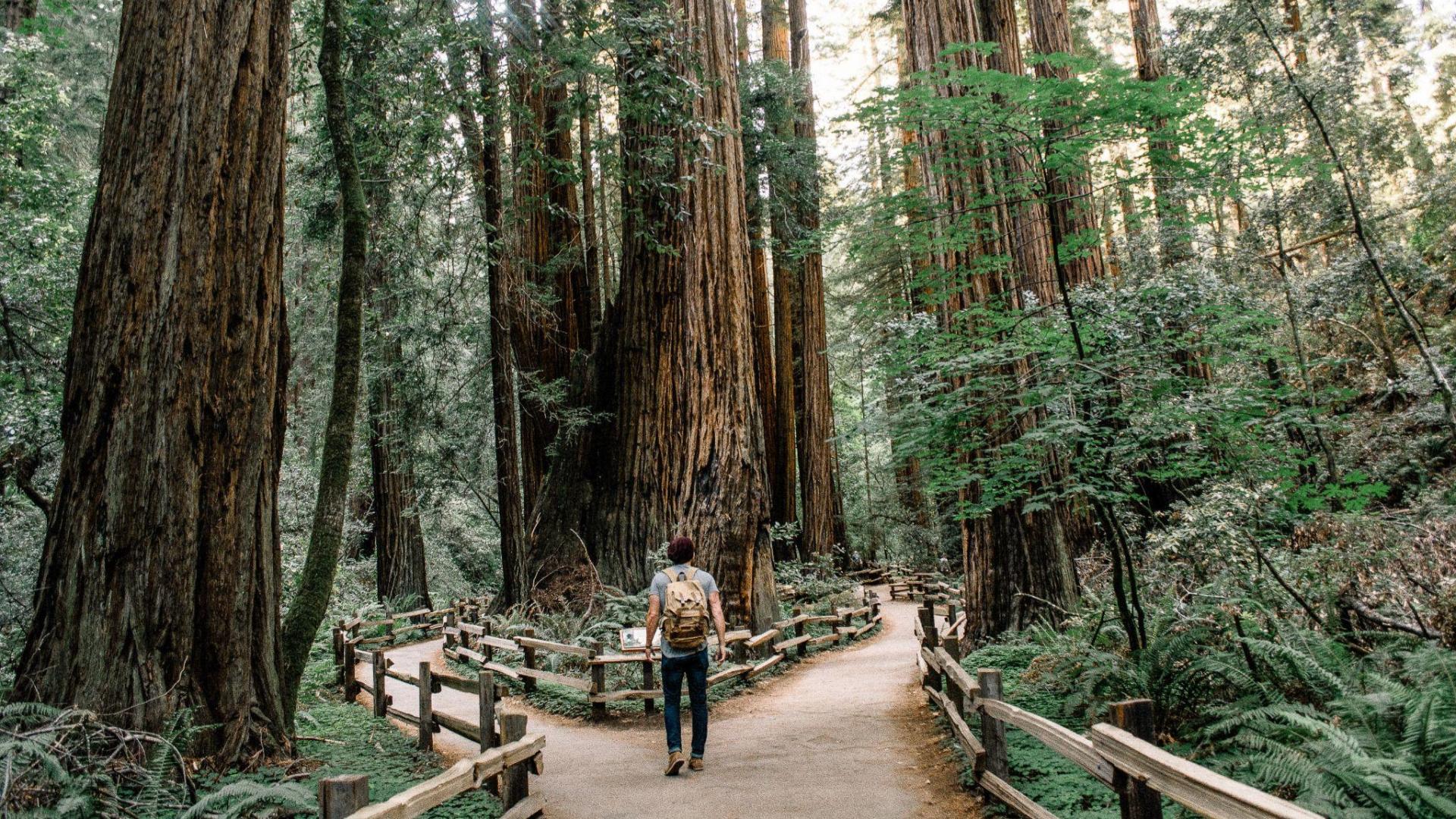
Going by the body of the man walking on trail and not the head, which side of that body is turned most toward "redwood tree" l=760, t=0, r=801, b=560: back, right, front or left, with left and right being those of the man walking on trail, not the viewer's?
front

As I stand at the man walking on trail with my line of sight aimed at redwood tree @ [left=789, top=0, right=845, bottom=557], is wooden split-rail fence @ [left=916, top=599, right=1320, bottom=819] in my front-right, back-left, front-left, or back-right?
back-right

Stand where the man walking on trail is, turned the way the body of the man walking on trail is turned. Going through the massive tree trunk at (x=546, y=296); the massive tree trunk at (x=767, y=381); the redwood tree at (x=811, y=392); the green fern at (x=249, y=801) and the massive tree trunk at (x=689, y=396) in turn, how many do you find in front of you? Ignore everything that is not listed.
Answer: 4

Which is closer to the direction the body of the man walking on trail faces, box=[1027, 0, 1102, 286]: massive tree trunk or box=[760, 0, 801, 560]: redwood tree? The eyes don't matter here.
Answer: the redwood tree

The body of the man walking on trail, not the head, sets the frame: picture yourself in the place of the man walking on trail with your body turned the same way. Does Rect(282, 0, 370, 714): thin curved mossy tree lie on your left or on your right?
on your left

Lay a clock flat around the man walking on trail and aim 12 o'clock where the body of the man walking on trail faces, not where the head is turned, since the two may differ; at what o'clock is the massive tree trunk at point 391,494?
The massive tree trunk is roughly at 11 o'clock from the man walking on trail.

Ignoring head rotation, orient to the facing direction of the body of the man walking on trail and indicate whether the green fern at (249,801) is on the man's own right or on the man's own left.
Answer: on the man's own left

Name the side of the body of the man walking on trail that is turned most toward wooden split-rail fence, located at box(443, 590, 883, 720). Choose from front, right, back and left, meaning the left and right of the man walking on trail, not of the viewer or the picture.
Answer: front

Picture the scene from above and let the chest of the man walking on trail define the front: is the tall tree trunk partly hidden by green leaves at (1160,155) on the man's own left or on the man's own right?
on the man's own right

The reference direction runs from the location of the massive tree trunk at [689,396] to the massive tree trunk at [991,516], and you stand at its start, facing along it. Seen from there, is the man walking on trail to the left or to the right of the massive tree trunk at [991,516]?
right

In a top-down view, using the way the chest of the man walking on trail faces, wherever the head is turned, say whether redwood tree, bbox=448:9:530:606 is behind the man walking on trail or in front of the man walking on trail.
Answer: in front

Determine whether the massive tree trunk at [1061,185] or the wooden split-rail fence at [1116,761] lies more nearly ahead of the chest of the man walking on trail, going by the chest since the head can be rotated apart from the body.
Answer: the massive tree trunk

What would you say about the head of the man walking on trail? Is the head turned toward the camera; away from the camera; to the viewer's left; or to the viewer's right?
away from the camera

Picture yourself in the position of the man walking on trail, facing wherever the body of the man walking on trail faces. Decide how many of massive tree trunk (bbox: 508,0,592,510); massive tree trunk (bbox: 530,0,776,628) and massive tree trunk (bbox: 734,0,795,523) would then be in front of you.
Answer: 3

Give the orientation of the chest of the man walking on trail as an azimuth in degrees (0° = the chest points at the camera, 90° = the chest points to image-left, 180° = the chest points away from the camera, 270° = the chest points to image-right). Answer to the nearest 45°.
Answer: approximately 180°
